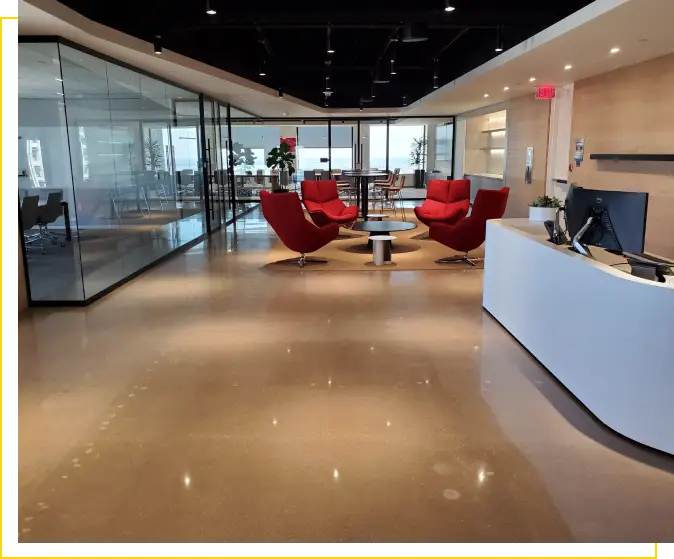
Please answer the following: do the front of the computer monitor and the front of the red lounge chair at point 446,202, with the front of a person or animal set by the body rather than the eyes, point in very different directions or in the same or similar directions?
very different directions

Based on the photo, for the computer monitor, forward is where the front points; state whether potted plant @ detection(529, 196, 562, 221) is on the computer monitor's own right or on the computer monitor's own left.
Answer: on the computer monitor's own left

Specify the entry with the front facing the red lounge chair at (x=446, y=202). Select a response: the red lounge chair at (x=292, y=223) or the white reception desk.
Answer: the red lounge chair at (x=292, y=223)

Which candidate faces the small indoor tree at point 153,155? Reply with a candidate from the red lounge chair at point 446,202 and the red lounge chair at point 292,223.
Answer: the red lounge chair at point 446,202

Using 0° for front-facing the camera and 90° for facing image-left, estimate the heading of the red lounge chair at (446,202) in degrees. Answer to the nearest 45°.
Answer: approximately 45°

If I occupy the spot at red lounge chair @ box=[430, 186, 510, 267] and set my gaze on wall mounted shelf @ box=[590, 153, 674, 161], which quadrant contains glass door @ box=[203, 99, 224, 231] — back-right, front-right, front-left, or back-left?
back-left
